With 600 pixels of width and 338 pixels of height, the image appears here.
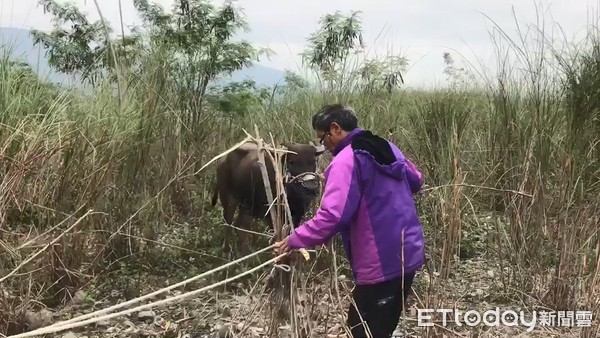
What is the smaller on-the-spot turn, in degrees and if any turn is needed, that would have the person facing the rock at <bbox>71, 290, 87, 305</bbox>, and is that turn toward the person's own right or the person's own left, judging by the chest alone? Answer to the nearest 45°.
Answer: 0° — they already face it

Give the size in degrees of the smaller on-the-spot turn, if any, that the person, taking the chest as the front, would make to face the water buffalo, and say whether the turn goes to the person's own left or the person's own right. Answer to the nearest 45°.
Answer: approximately 45° to the person's own right

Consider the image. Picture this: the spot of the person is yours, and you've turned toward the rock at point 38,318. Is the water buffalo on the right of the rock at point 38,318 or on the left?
right

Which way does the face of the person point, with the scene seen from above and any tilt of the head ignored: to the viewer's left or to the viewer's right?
to the viewer's left

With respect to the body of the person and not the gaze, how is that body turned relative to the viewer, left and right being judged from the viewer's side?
facing away from the viewer and to the left of the viewer

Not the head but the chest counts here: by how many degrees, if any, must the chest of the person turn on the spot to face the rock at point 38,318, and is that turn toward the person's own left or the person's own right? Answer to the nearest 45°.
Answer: approximately 45° to the person's own left
